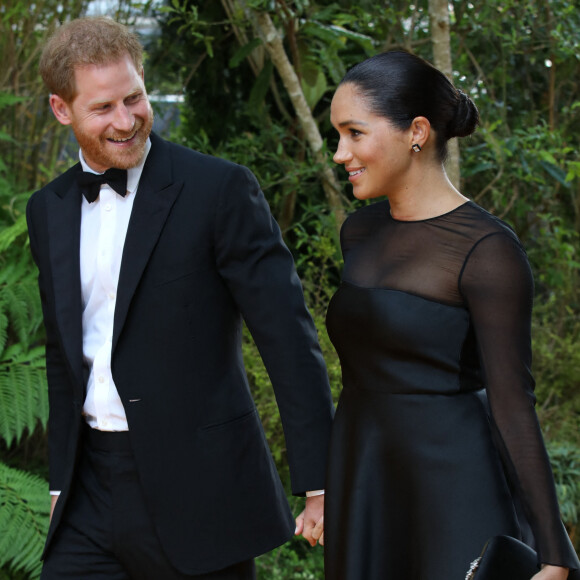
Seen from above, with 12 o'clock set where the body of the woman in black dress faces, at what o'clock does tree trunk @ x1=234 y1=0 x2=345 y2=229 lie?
The tree trunk is roughly at 4 o'clock from the woman in black dress.

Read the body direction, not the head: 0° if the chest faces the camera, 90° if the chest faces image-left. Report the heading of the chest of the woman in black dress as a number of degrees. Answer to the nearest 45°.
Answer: approximately 45°

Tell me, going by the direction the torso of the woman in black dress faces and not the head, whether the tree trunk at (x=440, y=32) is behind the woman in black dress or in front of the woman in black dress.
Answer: behind

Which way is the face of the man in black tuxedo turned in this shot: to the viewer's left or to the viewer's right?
to the viewer's right

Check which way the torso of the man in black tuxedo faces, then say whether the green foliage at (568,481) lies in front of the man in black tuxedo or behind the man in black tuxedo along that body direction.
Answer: behind

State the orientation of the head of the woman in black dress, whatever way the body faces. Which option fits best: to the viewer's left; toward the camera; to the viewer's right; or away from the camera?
to the viewer's left

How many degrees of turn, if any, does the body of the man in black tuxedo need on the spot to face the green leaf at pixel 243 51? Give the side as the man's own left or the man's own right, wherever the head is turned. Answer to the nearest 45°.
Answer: approximately 135° to the man's own right
